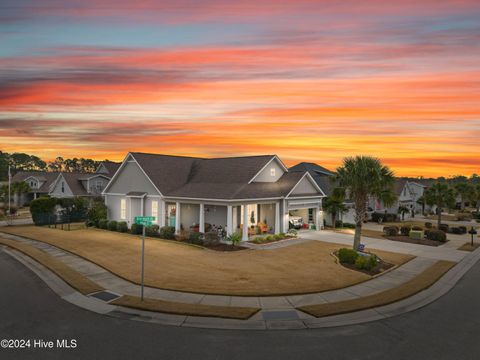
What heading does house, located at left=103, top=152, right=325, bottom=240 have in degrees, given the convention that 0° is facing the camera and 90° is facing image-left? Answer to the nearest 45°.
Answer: approximately 315°

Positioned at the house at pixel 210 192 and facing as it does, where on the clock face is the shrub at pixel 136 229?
The shrub is roughly at 4 o'clock from the house.

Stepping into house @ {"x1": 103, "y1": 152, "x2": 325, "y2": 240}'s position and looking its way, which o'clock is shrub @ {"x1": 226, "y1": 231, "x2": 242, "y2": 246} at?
The shrub is roughly at 1 o'clock from the house.

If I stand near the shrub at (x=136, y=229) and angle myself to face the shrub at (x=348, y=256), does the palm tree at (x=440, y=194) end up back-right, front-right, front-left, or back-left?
front-left

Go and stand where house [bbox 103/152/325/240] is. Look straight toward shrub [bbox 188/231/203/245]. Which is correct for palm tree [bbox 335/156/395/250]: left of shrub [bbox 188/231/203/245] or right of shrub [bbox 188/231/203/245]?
left

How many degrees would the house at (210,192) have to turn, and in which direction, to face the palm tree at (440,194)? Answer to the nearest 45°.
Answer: approximately 45° to its left

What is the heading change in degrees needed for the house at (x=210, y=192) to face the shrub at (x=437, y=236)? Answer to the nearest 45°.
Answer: approximately 45° to its left

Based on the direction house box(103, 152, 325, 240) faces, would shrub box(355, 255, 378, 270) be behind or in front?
in front

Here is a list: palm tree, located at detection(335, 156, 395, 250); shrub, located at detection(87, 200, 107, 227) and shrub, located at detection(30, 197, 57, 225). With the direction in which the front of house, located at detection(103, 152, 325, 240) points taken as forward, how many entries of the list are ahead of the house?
1

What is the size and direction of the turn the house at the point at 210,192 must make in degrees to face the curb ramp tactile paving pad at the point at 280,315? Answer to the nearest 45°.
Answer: approximately 45° to its right

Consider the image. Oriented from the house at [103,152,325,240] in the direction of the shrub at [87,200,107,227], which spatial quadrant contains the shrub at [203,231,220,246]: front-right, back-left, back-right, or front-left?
back-left

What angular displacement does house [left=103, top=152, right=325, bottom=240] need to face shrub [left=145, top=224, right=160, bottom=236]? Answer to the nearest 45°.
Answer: approximately 90° to its right

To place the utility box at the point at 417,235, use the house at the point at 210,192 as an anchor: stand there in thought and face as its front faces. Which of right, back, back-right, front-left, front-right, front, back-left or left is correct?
front-left

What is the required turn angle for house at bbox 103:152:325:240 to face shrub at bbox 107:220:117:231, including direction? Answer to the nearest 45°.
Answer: approximately 135° to its right

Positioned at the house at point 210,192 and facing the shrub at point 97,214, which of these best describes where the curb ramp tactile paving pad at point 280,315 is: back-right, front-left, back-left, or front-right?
back-left

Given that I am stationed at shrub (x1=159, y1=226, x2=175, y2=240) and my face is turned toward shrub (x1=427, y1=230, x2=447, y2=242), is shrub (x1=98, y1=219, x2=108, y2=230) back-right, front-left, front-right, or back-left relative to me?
back-left

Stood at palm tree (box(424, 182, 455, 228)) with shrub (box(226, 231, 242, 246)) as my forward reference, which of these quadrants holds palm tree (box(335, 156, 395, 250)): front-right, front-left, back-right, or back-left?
front-left

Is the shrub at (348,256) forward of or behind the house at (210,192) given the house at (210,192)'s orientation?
forward
